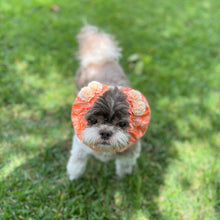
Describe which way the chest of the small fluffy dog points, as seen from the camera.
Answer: toward the camera
